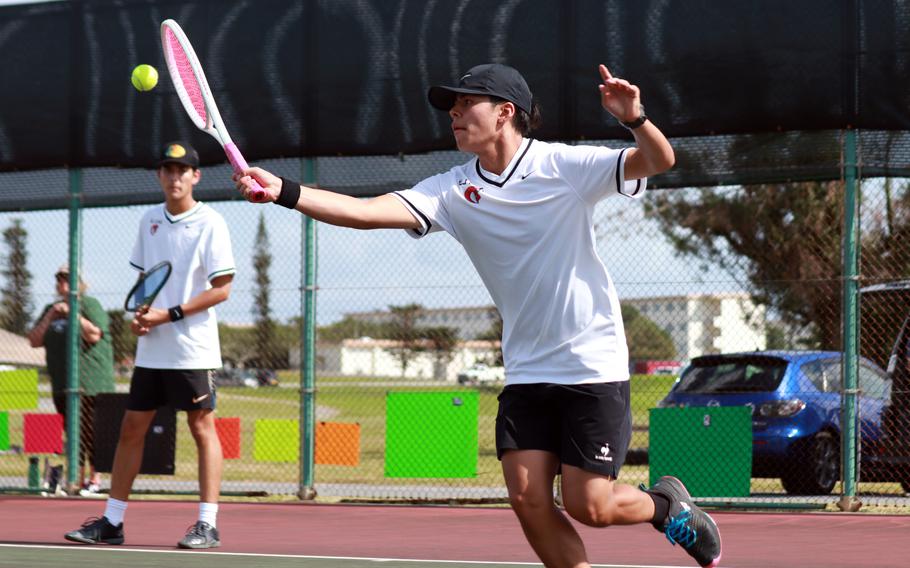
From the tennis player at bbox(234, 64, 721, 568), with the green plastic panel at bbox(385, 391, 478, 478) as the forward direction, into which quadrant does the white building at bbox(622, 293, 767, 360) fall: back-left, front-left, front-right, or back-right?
front-right

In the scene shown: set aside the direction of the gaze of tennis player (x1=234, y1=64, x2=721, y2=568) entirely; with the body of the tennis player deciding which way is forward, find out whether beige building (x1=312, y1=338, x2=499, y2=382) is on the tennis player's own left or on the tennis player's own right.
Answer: on the tennis player's own right

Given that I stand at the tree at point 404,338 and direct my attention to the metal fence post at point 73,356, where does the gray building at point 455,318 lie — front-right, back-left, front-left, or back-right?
back-left

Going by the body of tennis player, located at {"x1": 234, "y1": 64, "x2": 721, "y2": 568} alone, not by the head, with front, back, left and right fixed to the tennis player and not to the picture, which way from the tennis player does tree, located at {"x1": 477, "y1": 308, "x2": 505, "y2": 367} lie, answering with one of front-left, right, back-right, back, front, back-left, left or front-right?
back-right

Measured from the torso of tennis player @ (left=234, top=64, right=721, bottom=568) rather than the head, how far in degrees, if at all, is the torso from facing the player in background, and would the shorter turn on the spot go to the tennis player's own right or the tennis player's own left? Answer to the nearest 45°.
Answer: approximately 90° to the tennis player's own right

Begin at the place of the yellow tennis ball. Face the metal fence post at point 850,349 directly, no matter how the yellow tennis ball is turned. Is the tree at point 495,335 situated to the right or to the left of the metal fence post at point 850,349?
left

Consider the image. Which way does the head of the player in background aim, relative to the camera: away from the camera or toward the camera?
toward the camera

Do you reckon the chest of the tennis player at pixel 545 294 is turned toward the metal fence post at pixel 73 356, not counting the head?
no

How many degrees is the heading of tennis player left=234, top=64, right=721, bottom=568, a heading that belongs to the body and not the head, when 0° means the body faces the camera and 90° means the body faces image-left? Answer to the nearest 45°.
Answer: approximately 45°

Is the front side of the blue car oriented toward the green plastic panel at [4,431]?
no

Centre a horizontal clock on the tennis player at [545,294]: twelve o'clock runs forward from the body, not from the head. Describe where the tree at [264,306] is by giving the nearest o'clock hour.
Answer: The tree is roughly at 4 o'clock from the tennis player.
